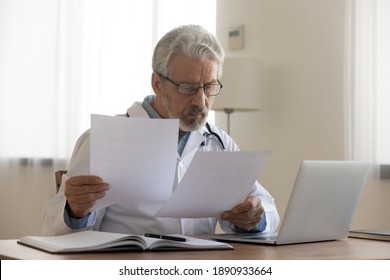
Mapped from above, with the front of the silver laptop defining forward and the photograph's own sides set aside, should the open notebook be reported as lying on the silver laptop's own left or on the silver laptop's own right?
on the silver laptop's own left

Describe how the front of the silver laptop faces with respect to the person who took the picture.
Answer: facing away from the viewer and to the left of the viewer
